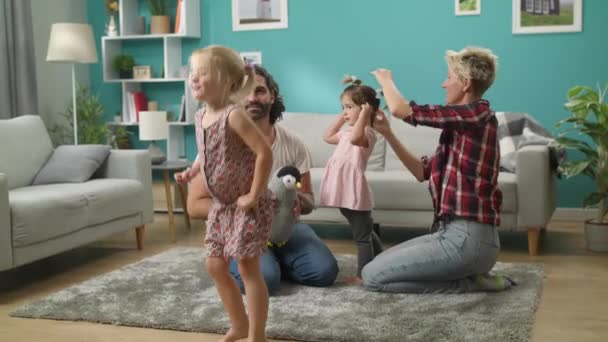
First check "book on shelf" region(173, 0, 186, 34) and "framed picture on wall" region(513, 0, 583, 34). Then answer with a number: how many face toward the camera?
2

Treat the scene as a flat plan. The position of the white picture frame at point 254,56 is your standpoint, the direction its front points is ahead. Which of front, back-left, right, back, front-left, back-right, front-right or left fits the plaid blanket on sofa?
front-left

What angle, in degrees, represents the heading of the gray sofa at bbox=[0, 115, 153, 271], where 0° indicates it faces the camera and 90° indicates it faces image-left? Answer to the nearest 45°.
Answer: approximately 315°

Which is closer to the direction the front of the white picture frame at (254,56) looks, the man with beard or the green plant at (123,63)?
the man with beard

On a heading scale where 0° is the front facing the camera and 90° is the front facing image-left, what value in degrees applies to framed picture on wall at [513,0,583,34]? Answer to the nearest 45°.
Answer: approximately 0°

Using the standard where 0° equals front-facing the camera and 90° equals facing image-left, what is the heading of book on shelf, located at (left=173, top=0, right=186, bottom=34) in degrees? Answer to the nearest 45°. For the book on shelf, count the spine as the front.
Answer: approximately 0°

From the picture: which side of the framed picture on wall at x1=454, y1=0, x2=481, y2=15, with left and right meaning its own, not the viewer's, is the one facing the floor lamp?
right

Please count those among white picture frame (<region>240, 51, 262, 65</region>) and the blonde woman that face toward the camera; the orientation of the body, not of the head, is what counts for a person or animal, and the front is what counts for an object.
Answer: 1

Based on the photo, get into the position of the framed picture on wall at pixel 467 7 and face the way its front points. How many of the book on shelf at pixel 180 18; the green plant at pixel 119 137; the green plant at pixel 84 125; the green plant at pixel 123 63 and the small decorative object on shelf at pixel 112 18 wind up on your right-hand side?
5

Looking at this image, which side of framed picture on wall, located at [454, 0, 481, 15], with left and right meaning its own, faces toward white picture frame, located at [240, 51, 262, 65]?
right

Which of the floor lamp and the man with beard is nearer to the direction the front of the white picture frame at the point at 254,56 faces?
the man with beard

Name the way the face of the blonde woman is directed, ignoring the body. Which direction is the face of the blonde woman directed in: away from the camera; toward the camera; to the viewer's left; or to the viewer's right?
to the viewer's left

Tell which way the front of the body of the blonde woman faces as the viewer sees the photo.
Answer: to the viewer's left

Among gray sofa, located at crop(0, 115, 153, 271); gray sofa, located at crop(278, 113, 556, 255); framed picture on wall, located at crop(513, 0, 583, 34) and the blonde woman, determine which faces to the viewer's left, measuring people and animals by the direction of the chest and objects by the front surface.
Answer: the blonde woman
